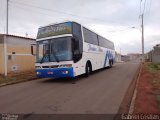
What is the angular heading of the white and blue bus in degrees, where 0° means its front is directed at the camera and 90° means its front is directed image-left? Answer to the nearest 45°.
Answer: approximately 45°
